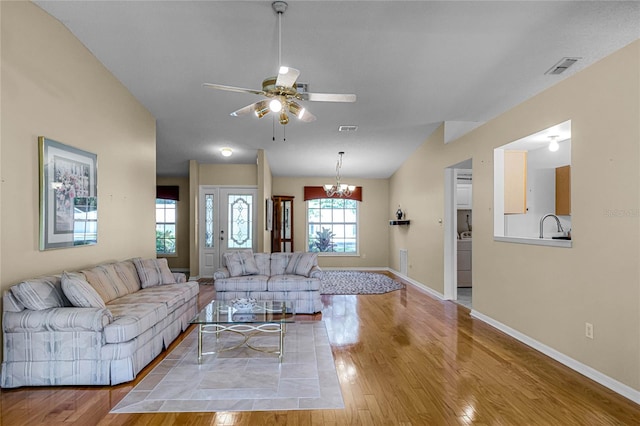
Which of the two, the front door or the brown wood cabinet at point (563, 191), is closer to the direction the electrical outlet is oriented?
the front door

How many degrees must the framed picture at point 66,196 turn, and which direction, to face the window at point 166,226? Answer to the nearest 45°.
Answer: approximately 135° to its left

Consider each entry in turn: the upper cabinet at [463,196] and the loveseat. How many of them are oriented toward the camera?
2

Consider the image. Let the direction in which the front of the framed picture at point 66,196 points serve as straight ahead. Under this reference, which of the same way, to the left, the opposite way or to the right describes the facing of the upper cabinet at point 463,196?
to the right

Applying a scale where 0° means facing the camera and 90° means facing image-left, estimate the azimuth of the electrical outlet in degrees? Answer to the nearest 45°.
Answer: approximately 45°

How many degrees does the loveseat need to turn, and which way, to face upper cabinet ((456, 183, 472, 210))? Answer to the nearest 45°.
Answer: approximately 135° to its left

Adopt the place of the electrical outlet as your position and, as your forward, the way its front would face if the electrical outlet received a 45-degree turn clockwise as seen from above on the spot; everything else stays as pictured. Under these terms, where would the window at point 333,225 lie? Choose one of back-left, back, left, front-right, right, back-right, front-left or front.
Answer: front-right

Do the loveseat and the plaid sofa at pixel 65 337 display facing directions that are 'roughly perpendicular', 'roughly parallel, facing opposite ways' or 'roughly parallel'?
roughly perpendicular

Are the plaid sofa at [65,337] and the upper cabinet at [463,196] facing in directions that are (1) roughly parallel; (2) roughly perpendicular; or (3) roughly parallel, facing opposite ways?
roughly perpendicular

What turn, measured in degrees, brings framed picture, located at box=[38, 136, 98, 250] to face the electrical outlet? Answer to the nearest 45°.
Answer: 0° — it already faces it

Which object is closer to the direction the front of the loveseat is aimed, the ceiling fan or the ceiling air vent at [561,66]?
the ceiling fan

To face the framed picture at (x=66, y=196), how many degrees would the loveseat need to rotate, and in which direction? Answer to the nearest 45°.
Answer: approximately 45° to its right

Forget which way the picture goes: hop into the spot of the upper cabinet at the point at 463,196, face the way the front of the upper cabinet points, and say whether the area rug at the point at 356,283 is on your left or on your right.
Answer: on your right
